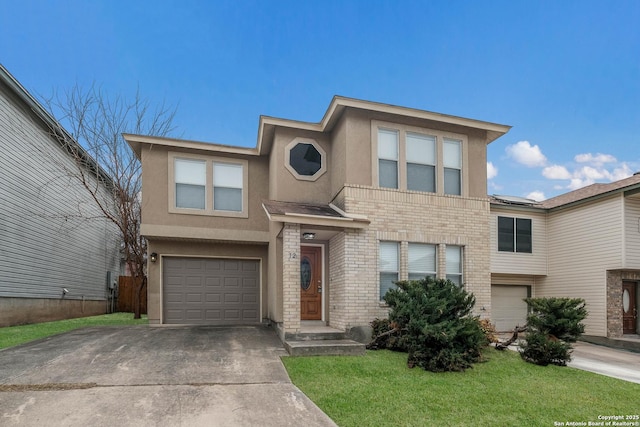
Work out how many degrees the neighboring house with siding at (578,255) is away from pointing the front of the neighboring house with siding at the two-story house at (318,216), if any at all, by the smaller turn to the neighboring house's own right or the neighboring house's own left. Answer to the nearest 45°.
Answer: approximately 90° to the neighboring house's own right

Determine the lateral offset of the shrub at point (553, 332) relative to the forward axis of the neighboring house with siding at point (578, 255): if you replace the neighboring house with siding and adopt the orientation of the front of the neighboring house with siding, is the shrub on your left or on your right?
on your right

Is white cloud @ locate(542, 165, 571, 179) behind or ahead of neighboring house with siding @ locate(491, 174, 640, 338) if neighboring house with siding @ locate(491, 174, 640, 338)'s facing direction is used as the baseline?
behind

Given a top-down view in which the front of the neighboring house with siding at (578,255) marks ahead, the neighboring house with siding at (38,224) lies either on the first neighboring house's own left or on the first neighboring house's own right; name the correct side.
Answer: on the first neighboring house's own right

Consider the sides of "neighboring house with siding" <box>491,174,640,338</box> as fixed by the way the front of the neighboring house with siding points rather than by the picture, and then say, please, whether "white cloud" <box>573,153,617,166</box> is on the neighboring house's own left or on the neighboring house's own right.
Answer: on the neighboring house's own left

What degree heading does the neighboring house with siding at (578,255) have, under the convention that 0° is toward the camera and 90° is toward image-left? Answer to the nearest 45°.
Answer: approximately 315°

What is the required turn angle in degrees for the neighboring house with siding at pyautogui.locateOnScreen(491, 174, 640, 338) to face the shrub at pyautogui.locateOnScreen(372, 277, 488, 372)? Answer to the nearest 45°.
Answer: approximately 45° to its right

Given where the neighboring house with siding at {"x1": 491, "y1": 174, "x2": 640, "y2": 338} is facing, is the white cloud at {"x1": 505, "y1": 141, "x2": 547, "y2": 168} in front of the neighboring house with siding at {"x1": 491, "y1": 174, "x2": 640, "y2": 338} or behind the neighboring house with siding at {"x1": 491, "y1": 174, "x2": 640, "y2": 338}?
behind
